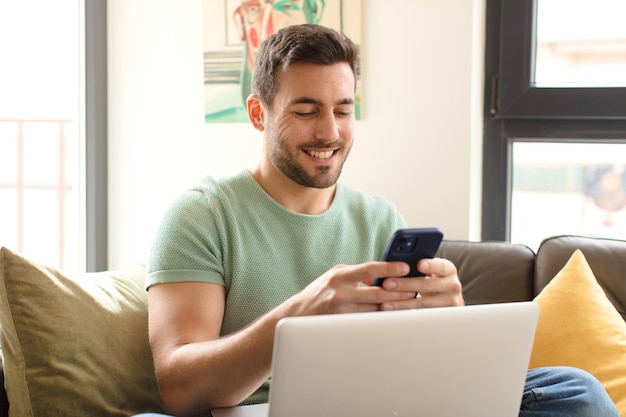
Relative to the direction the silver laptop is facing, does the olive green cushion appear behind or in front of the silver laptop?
in front

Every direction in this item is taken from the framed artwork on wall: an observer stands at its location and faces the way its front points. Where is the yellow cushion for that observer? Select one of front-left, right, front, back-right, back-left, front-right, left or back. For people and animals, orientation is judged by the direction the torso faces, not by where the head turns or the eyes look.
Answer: front-left

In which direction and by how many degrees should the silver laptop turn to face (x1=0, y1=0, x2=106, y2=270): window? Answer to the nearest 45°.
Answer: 0° — it already faces it

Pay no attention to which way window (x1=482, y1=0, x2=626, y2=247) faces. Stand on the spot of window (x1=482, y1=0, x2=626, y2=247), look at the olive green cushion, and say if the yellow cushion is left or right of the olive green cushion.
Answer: left

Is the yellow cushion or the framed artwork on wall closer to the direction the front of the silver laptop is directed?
the framed artwork on wall

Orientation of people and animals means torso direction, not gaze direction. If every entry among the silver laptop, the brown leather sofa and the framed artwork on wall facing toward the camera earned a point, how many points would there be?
2

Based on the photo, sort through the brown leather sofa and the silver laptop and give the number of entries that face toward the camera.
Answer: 1

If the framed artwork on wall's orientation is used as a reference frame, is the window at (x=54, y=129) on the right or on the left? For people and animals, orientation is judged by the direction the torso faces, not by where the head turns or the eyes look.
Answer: on its right

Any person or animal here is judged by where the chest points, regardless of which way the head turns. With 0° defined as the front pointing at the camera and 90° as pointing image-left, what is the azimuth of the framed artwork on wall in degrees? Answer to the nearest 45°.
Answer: approximately 0°

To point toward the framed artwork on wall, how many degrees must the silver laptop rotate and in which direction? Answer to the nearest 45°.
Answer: approximately 45° to its right

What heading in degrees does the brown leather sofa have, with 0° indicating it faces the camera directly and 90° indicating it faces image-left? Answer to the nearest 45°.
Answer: approximately 0°
